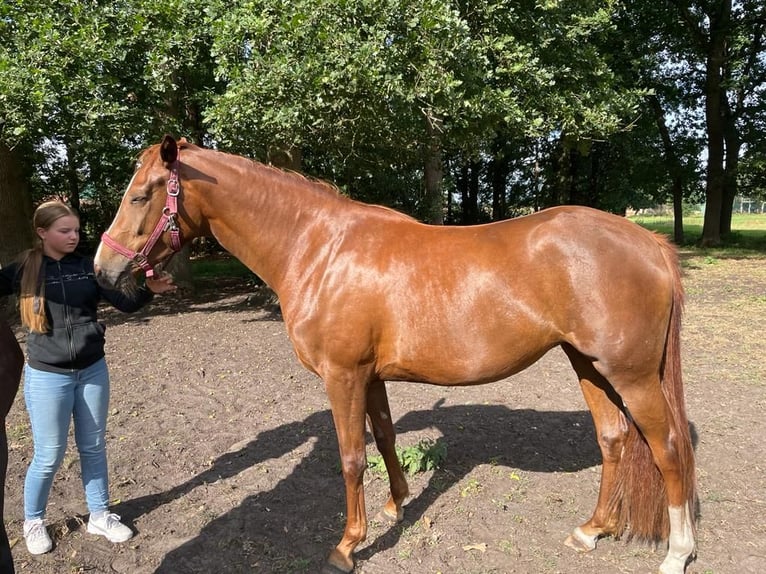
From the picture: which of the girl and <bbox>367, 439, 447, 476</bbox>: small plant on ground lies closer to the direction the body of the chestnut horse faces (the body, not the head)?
the girl

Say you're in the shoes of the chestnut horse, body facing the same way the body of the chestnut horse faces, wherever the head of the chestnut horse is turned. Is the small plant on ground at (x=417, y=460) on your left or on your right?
on your right

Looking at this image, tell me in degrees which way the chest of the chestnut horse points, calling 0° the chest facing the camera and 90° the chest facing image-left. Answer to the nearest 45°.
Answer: approximately 90°

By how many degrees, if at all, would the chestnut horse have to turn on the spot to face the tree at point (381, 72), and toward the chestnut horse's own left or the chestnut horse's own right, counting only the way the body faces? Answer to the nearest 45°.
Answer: approximately 90° to the chestnut horse's own right

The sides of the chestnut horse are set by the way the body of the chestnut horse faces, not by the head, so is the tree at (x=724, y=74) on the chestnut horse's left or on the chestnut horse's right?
on the chestnut horse's right

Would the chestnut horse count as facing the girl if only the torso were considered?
yes

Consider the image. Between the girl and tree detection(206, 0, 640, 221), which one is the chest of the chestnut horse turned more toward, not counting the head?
the girl
